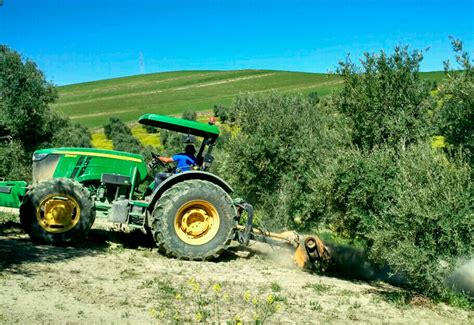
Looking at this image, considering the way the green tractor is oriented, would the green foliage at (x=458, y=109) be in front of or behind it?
behind

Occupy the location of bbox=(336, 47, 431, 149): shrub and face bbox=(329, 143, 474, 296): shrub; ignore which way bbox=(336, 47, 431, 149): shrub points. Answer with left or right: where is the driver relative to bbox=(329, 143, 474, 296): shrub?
right

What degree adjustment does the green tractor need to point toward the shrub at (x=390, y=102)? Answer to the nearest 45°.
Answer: approximately 135° to its right

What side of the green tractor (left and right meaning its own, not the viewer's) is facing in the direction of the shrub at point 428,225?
back

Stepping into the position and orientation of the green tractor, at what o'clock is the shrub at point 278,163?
The shrub is roughly at 4 o'clock from the green tractor.

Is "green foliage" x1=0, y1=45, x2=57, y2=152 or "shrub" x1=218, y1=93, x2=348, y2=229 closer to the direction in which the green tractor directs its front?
the green foliage

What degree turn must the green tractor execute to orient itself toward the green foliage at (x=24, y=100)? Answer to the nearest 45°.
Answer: approximately 90° to its right

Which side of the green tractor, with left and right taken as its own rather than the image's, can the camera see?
left
